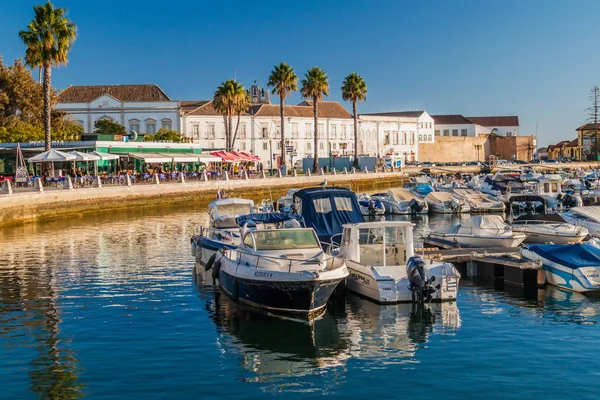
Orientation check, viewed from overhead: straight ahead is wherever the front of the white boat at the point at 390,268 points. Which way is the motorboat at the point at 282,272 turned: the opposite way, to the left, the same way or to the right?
the opposite way

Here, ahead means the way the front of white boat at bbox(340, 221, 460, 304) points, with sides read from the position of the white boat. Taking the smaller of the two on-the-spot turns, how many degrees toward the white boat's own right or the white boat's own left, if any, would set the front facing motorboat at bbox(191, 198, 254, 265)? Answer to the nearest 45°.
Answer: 0° — it already faces it

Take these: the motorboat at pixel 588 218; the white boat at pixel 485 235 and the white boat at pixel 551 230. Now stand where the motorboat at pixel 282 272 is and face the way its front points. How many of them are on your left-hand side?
3

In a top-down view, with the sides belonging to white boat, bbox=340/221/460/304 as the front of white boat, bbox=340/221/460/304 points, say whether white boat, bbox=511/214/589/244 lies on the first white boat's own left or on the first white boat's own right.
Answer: on the first white boat's own right

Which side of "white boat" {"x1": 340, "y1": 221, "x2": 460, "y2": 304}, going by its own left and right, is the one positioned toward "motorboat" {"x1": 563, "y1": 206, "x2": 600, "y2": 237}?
right

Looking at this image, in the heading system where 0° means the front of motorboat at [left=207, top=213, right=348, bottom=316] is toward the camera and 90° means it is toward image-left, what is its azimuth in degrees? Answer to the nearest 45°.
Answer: approximately 315°

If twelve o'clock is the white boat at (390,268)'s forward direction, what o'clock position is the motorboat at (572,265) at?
The motorboat is roughly at 4 o'clock from the white boat.

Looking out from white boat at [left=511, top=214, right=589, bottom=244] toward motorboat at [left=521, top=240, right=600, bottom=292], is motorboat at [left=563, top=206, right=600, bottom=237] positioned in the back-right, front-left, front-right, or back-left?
back-left

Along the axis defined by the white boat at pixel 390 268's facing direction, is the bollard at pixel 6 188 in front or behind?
in front

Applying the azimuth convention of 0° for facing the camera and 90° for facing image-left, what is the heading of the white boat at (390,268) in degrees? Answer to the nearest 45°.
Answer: approximately 135°

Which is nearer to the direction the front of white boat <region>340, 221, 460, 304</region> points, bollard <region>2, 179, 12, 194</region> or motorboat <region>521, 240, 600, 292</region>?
the bollard
